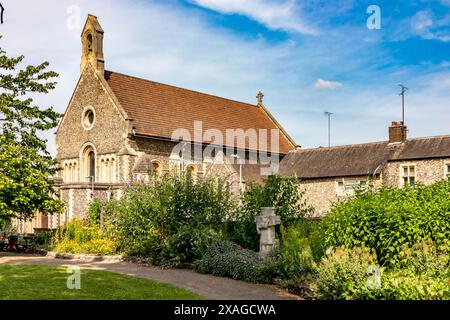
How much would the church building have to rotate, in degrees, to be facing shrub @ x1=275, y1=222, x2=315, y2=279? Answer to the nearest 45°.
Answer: approximately 45° to its left

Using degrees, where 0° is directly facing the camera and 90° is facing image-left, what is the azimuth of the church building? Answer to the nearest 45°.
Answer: approximately 45°

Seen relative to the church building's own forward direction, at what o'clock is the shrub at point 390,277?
The shrub is roughly at 10 o'clock from the church building.

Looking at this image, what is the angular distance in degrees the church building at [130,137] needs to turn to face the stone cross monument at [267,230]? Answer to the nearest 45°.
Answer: approximately 45° to its left

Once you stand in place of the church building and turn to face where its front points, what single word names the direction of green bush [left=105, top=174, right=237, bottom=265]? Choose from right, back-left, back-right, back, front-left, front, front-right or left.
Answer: front-left

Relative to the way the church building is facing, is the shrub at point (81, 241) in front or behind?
in front

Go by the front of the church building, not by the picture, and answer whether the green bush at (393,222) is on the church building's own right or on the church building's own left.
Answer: on the church building's own left

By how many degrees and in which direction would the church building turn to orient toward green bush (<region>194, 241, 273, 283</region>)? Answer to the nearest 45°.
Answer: approximately 45° to its left

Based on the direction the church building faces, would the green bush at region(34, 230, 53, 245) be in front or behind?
in front
